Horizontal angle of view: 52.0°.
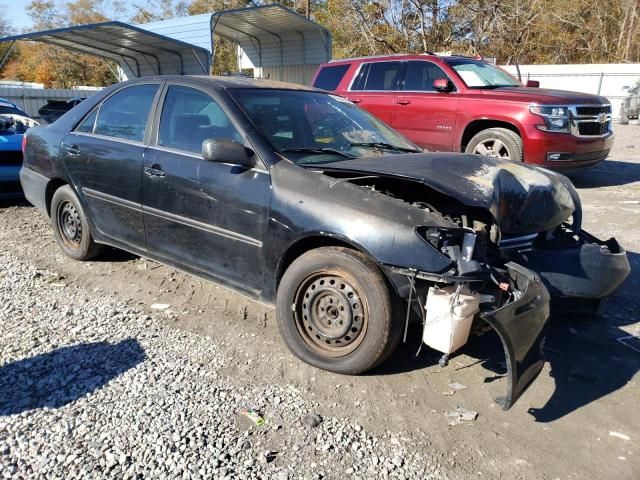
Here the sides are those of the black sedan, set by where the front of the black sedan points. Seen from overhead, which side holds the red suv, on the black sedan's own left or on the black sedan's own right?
on the black sedan's own left

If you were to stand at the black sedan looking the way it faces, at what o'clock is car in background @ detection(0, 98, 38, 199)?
The car in background is roughly at 6 o'clock from the black sedan.

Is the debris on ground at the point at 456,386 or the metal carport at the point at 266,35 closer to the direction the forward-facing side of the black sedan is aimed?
the debris on ground

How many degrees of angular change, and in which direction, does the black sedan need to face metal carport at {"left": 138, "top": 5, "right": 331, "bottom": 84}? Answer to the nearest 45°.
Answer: approximately 135° to its left

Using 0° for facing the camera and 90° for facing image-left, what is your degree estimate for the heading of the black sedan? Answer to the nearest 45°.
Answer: approximately 315°

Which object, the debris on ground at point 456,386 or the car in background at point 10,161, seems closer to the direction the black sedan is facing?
the debris on ground

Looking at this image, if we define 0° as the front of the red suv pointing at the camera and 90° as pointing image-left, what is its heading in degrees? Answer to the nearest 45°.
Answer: approximately 315°

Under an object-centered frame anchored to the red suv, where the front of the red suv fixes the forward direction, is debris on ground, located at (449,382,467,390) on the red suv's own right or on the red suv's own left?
on the red suv's own right
